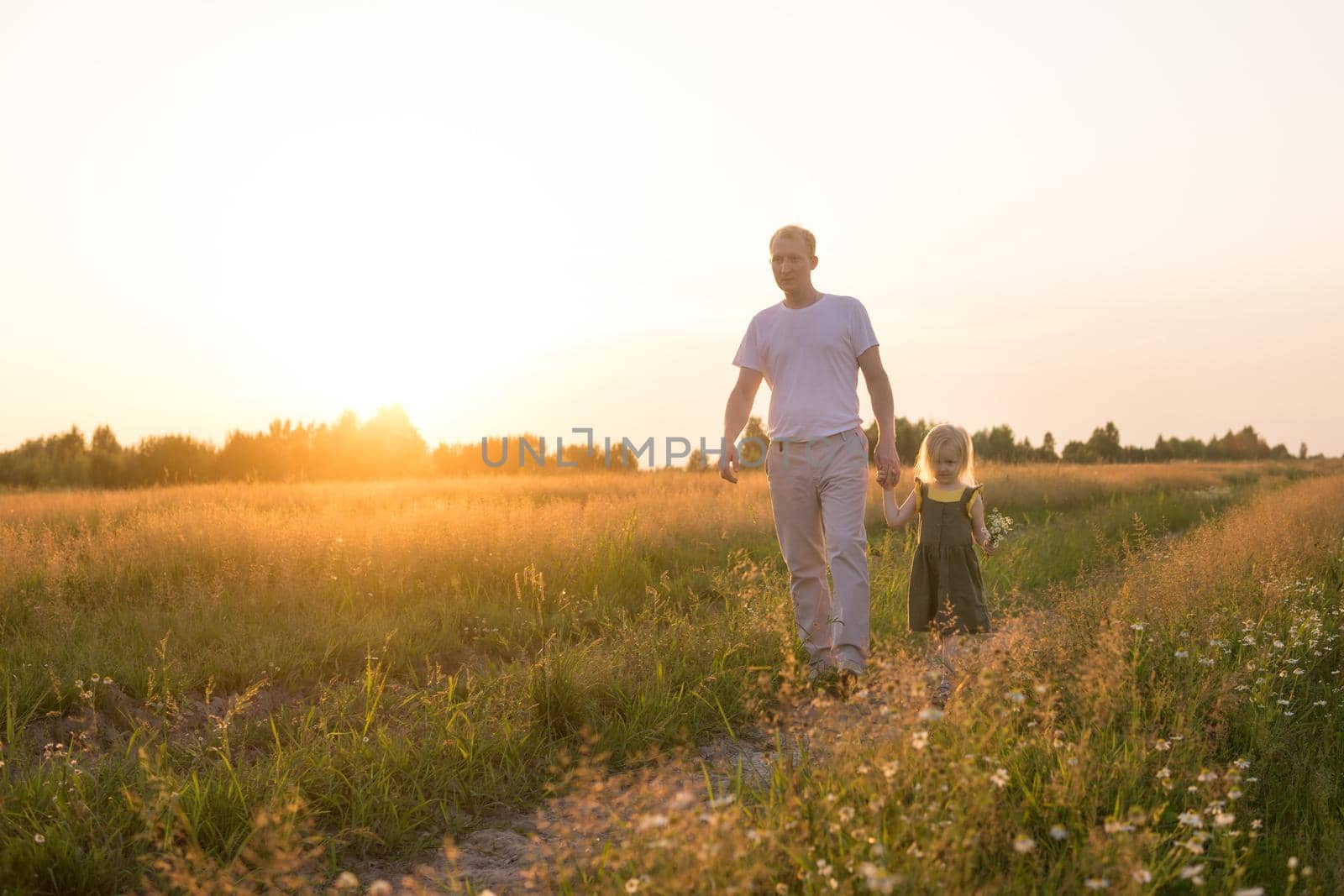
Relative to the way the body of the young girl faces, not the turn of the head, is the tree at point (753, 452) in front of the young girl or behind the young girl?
behind

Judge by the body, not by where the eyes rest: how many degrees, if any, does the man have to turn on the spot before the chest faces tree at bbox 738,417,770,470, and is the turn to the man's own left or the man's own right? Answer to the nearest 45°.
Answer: approximately 180°

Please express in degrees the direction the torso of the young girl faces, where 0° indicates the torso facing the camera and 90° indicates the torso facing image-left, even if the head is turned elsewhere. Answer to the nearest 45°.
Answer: approximately 0°

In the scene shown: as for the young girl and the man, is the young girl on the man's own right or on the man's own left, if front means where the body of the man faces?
on the man's own left

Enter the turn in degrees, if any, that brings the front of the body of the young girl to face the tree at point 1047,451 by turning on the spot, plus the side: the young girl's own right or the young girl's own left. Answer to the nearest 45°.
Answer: approximately 180°

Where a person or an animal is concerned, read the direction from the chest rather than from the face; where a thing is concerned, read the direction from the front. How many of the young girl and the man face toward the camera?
2
